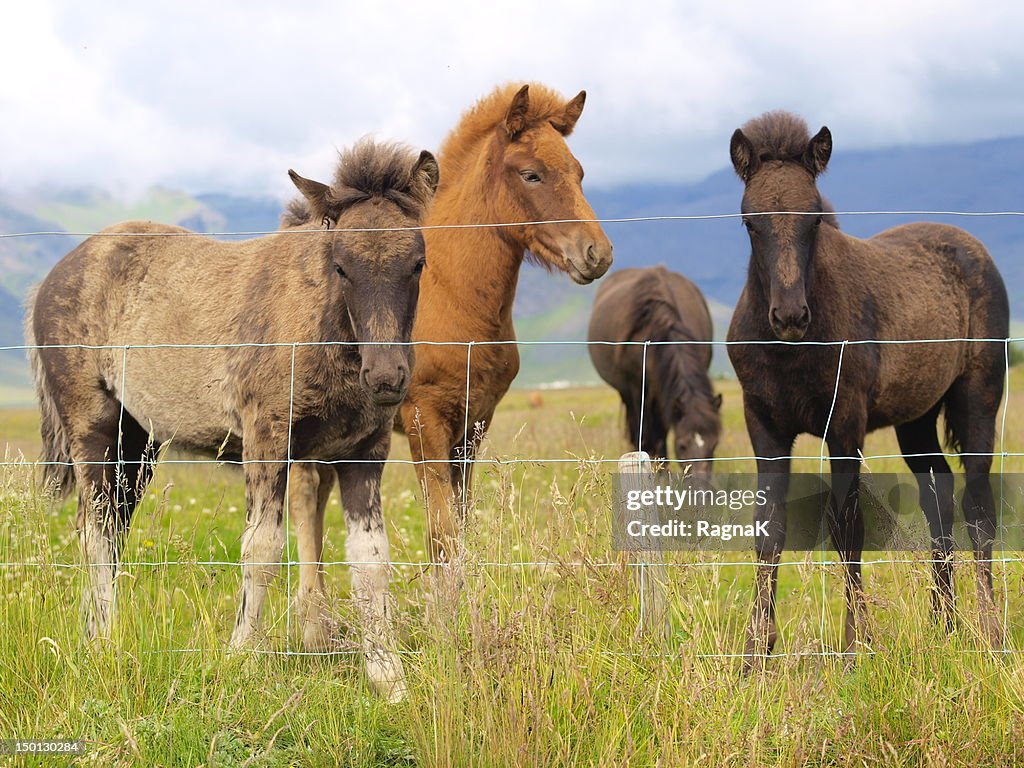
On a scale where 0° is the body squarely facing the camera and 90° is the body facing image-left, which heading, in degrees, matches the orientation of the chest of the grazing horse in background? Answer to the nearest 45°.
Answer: approximately 0°

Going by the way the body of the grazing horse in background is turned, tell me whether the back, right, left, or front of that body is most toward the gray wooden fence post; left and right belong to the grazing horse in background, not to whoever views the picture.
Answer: front
